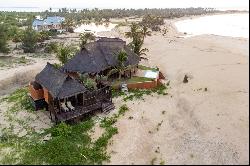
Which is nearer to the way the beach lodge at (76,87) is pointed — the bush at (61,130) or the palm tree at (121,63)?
the bush
